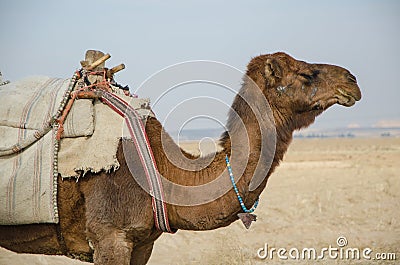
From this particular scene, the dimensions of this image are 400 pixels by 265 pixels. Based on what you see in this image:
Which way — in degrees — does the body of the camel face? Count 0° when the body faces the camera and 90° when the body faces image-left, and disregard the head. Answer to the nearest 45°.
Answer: approximately 270°
